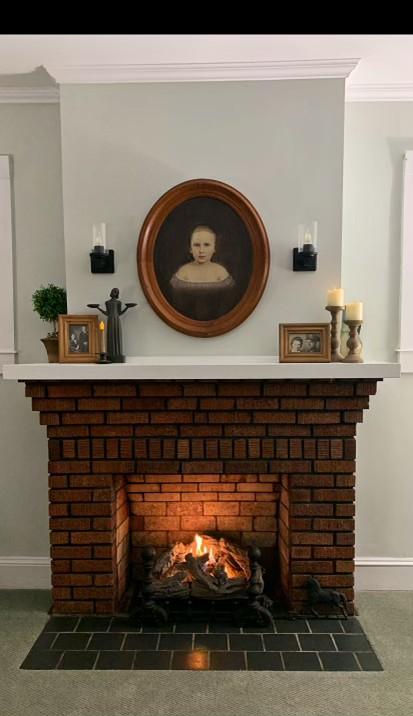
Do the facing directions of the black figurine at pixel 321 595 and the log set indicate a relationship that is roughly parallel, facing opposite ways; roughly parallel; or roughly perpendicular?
roughly perpendicular

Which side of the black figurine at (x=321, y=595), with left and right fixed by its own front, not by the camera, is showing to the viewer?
left

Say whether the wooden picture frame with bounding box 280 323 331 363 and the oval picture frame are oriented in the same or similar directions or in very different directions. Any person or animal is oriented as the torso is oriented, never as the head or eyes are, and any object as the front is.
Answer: same or similar directions

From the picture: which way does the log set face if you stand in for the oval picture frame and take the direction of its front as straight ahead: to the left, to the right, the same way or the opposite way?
the same way

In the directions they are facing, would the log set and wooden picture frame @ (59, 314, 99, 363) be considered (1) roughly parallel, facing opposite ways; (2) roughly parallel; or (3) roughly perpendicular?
roughly parallel

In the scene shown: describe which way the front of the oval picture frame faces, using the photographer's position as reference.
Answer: facing the viewer

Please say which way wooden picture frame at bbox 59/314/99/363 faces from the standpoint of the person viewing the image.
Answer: facing the viewer

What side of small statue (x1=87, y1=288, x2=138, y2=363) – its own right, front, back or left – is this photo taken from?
front

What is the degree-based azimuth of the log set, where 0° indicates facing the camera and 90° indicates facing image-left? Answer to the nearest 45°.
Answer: approximately 0°

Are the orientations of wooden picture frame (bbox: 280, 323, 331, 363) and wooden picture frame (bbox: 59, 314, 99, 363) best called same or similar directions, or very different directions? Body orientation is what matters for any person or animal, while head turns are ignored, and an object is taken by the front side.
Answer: same or similar directions

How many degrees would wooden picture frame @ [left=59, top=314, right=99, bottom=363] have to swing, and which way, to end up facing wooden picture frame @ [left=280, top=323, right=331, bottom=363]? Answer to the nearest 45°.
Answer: approximately 90° to its left
